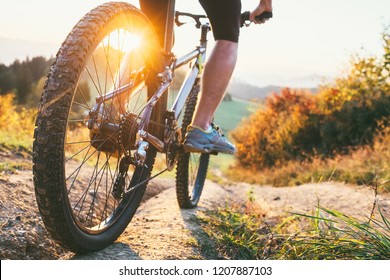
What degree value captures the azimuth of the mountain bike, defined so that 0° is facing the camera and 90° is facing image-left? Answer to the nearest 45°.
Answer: approximately 225°
